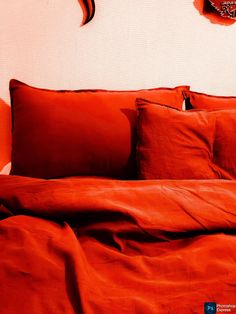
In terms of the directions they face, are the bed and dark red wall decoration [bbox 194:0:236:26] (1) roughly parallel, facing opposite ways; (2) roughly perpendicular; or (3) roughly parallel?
roughly parallel

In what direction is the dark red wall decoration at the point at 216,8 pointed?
toward the camera

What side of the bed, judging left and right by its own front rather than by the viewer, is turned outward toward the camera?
front

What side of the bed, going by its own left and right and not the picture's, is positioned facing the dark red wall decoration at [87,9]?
back

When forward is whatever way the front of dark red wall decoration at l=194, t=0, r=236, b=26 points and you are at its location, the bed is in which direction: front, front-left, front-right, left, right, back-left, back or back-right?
front

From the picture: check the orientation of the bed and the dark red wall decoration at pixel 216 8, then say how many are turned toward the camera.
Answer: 2
